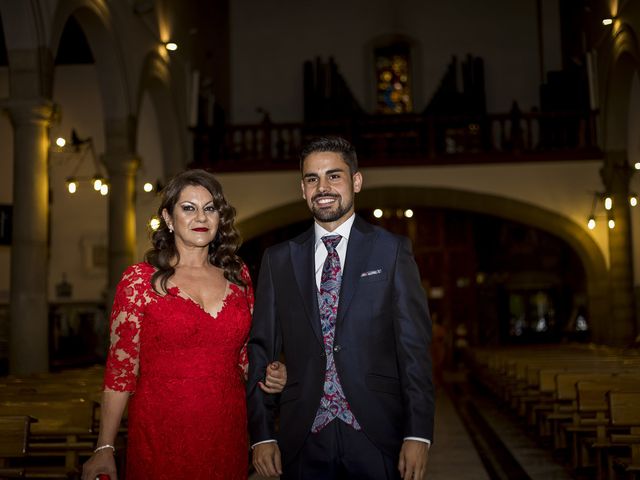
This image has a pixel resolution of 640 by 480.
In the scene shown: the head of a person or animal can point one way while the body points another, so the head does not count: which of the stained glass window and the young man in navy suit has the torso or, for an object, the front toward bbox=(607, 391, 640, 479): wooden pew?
the stained glass window

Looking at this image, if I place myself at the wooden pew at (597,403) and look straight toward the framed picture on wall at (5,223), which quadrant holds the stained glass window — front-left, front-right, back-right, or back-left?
front-right

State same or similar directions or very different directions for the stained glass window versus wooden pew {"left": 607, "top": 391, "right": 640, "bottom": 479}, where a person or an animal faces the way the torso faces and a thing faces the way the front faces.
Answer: same or similar directions

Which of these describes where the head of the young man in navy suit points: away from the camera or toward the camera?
toward the camera

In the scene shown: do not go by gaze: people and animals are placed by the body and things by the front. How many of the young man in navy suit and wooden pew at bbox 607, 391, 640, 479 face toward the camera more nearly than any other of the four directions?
2

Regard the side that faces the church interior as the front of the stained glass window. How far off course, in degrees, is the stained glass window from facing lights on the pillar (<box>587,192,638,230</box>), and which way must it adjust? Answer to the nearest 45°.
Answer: approximately 45° to its left

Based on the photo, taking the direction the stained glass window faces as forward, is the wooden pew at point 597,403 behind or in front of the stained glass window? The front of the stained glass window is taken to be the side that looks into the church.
in front

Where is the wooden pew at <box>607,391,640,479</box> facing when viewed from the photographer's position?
facing the viewer

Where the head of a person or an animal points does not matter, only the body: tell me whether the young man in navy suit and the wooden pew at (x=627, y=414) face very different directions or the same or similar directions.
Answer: same or similar directions

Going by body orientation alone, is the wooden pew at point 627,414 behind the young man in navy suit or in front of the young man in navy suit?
behind

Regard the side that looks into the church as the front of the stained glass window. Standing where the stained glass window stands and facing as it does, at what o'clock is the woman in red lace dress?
The woman in red lace dress is roughly at 12 o'clock from the stained glass window.

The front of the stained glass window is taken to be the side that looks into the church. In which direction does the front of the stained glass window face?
toward the camera

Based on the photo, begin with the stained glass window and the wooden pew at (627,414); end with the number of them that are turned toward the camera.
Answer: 2

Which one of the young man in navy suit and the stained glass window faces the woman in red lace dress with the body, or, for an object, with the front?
the stained glass window

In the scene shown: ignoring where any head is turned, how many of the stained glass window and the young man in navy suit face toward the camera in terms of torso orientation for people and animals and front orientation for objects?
2

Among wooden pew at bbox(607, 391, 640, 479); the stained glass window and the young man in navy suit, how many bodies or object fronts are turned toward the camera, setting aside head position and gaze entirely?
3

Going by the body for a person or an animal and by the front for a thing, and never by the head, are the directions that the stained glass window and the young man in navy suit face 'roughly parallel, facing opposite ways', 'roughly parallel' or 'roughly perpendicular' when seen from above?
roughly parallel

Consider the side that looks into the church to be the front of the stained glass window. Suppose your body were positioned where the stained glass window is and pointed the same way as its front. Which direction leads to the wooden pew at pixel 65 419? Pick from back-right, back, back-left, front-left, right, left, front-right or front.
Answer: front

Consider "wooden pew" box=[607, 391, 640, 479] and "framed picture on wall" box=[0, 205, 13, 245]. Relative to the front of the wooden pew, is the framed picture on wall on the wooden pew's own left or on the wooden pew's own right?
on the wooden pew's own right
